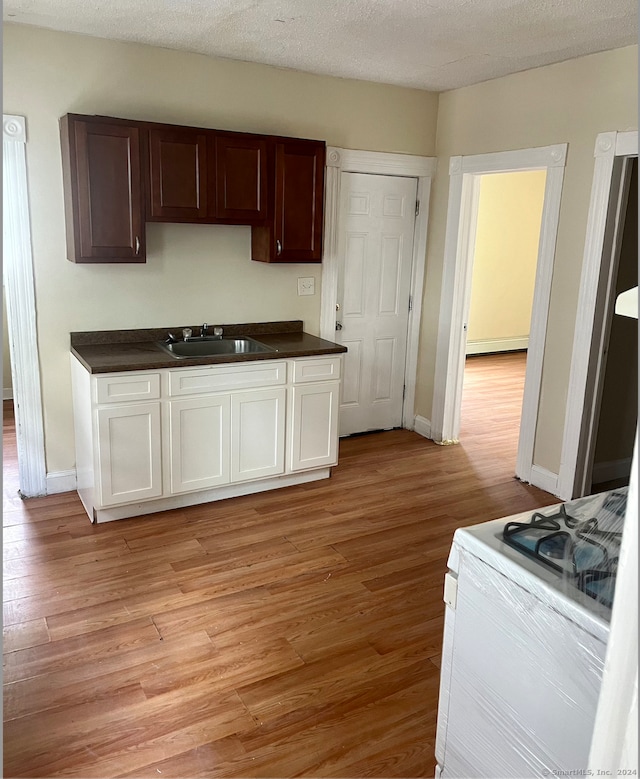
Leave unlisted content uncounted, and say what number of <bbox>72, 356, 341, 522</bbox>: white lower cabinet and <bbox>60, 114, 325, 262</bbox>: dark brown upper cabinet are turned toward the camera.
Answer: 2

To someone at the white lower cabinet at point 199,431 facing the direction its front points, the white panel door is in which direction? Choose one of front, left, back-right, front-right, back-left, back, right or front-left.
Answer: back-left

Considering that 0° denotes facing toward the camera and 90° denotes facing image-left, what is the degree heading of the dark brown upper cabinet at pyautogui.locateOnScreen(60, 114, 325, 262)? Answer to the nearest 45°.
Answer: approximately 0°

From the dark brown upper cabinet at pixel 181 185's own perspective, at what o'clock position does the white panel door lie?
The white panel door is roughly at 8 o'clock from the dark brown upper cabinet.

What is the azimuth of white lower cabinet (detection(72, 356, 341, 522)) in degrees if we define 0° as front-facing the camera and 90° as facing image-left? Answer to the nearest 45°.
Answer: approximately 0°
